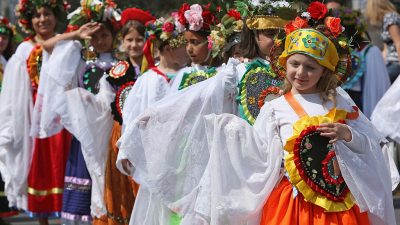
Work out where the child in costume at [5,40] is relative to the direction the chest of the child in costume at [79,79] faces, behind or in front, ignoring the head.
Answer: behind

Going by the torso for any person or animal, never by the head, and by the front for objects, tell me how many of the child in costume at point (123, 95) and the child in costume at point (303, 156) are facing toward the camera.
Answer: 2

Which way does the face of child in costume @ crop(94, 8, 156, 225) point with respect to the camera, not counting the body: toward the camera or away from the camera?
toward the camera

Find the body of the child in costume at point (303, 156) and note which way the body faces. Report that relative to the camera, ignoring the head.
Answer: toward the camera

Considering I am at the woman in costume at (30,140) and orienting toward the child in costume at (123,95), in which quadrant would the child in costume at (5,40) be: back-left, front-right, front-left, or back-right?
back-left

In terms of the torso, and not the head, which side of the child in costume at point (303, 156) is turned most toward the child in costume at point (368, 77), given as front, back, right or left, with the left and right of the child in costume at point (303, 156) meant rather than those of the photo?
back

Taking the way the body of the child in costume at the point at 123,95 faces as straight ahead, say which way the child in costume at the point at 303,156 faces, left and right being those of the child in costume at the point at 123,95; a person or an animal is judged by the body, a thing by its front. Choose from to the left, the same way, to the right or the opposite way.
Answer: the same way

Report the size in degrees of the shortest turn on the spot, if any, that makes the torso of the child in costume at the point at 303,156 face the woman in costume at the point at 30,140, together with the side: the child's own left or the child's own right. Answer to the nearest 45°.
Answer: approximately 135° to the child's own right

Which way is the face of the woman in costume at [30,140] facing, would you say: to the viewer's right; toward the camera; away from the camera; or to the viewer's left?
toward the camera
